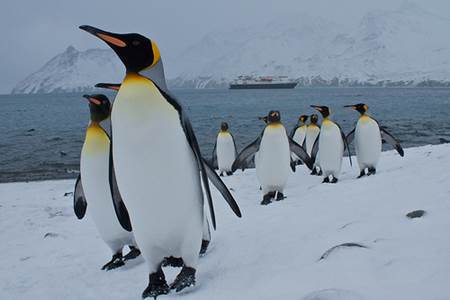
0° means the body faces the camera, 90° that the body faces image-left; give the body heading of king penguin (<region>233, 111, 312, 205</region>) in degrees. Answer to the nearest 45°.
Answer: approximately 0°

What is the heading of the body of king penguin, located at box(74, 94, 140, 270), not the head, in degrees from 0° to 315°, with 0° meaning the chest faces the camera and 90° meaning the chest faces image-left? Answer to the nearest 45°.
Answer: approximately 45°

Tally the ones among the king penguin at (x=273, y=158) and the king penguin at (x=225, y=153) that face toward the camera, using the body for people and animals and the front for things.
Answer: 2

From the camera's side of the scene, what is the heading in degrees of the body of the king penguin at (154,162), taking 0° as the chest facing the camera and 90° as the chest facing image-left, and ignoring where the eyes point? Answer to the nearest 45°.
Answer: approximately 45°

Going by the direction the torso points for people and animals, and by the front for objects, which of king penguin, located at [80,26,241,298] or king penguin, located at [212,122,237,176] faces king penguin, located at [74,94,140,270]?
king penguin, located at [212,122,237,176]

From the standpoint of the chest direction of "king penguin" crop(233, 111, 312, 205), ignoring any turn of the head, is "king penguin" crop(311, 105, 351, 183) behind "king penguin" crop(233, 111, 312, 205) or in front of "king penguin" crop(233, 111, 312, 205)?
behind

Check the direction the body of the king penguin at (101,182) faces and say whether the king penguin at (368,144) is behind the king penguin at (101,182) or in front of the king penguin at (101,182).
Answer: behind

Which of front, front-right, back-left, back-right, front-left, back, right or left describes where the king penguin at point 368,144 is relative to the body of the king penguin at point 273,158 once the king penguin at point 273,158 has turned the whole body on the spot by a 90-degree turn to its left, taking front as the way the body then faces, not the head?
front-left

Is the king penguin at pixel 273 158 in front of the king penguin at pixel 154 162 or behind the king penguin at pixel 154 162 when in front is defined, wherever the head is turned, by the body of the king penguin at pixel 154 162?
behind
